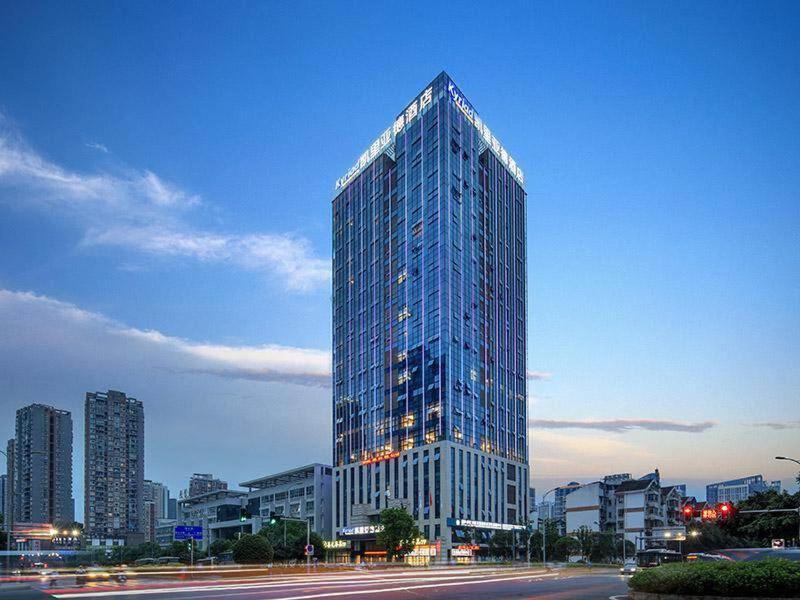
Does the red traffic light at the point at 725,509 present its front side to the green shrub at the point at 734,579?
yes

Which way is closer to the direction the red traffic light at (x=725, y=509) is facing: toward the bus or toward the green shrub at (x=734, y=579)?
the green shrub

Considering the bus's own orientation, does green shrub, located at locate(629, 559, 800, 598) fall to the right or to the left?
on its left

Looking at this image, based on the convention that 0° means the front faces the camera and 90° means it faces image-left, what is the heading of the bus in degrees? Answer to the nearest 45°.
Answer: approximately 45°

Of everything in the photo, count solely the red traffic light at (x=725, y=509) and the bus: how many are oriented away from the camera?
0

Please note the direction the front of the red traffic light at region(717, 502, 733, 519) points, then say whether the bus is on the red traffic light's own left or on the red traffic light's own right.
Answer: on the red traffic light's own right

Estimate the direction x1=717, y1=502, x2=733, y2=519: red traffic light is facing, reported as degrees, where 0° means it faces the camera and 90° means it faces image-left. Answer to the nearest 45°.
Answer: approximately 0°

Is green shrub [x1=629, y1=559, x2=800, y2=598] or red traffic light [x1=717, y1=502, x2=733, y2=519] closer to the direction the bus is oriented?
the green shrub

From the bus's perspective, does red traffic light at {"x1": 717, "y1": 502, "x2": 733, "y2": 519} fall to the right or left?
on its left
